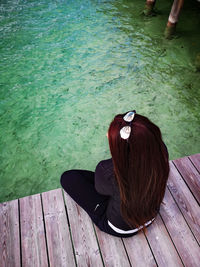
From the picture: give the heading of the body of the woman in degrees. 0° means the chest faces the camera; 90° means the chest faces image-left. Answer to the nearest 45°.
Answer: approximately 135°
